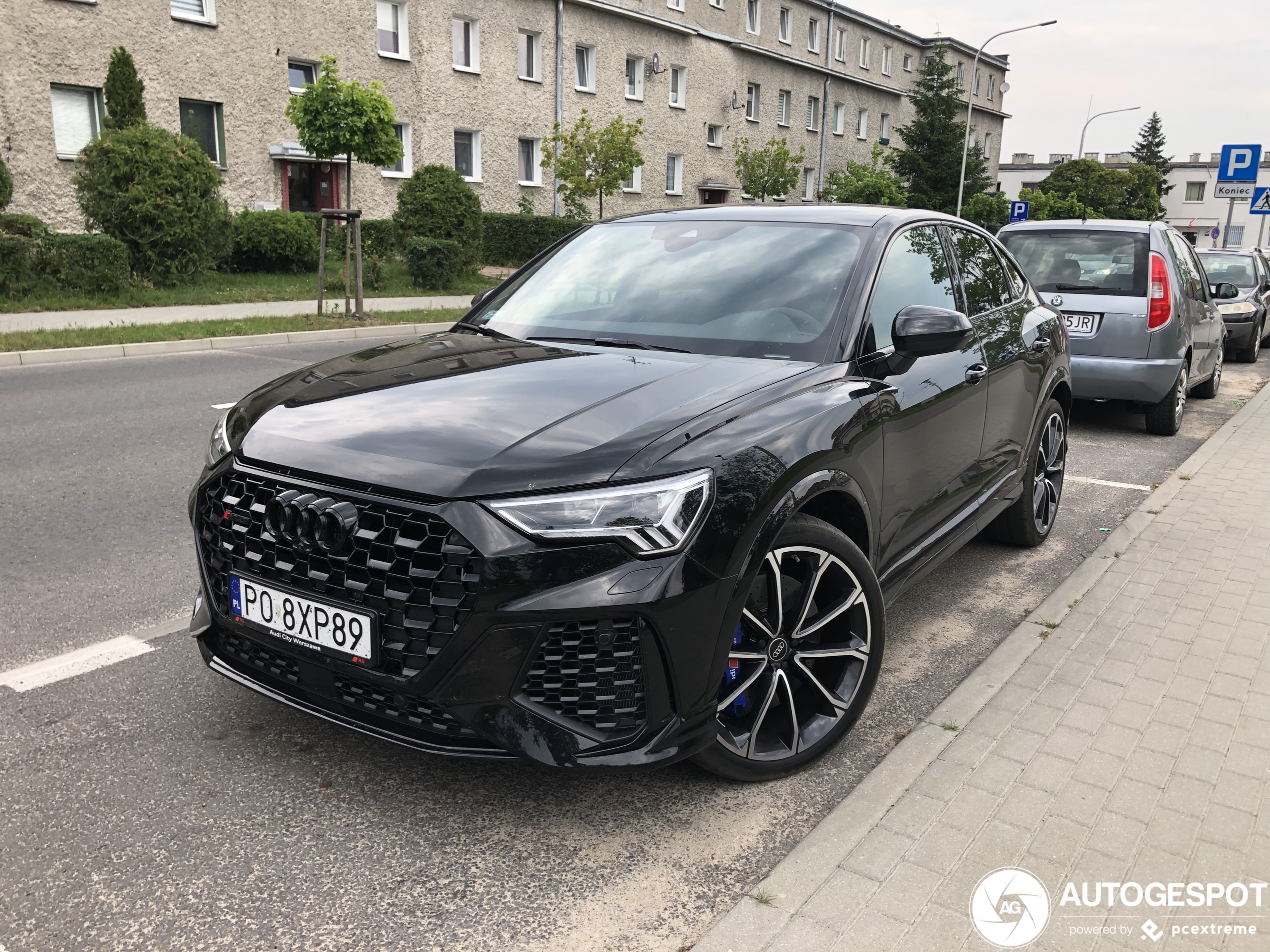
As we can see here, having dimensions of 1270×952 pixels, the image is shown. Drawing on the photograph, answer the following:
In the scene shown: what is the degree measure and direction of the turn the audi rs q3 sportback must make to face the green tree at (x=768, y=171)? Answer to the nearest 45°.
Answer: approximately 135° to its right

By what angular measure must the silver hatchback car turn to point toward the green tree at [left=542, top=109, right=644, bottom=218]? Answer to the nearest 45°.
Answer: approximately 45° to its left

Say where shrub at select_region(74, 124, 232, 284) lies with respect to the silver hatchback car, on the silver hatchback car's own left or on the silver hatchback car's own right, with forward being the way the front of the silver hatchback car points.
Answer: on the silver hatchback car's own left

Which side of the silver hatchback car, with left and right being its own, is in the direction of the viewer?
back

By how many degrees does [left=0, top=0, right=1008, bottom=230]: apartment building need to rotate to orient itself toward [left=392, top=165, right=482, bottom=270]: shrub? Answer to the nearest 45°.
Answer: approximately 45° to its right

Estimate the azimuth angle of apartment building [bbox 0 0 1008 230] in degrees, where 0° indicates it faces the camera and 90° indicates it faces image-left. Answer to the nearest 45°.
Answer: approximately 315°

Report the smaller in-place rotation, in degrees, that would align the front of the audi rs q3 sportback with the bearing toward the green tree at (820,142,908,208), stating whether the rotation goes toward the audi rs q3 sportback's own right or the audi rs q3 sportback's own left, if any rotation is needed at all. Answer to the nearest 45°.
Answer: approximately 135° to the audi rs q3 sportback's own right

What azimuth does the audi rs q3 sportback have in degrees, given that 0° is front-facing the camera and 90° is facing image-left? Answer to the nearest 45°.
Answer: approximately 45°

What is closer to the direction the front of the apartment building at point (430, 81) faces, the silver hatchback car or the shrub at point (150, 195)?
the silver hatchback car

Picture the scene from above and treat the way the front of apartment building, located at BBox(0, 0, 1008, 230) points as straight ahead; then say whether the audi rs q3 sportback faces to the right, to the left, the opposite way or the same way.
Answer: to the right

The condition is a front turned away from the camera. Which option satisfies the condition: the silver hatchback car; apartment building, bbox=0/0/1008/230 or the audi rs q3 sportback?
the silver hatchback car

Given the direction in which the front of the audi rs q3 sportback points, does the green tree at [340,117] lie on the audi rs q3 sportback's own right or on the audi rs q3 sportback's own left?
on the audi rs q3 sportback's own right

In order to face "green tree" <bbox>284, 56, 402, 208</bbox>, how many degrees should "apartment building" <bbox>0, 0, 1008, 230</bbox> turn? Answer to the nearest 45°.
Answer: approximately 45° to its right
